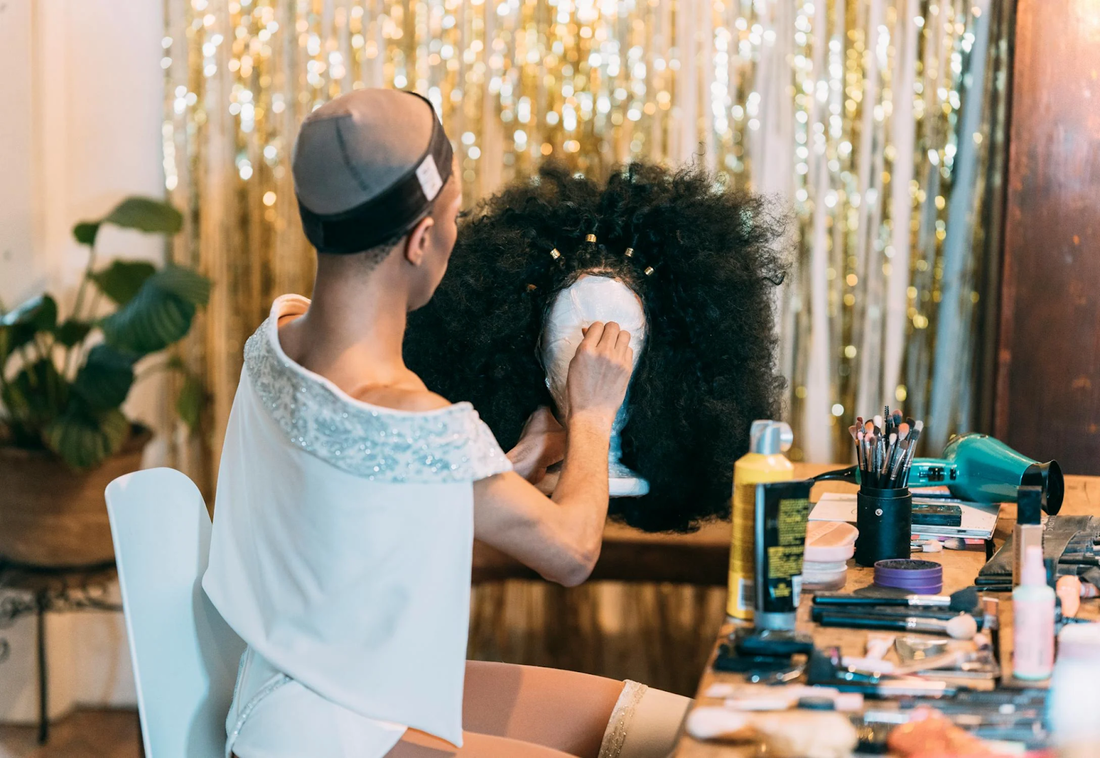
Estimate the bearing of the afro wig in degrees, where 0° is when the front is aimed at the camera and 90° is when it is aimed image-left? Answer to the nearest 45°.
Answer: approximately 0°

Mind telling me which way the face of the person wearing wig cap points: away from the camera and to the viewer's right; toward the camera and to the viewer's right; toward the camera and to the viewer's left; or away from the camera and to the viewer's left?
away from the camera and to the viewer's right

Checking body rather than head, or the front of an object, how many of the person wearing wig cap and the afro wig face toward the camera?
1

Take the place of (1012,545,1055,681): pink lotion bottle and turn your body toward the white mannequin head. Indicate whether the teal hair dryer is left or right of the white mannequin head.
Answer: right

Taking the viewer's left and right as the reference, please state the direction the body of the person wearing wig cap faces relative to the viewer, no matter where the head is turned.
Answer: facing away from the viewer and to the right of the viewer

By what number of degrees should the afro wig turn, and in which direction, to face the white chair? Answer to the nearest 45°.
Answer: approximately 45° to its right
